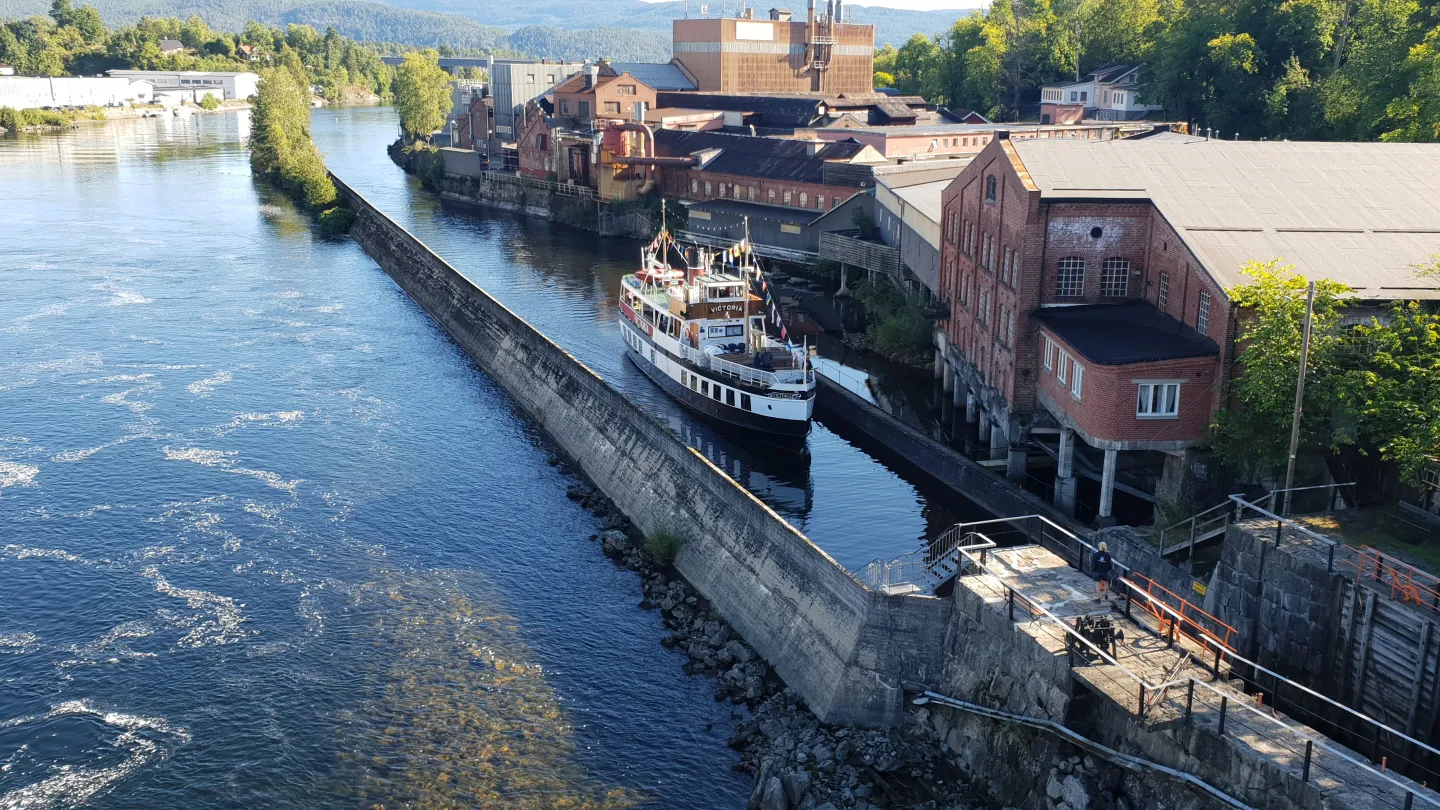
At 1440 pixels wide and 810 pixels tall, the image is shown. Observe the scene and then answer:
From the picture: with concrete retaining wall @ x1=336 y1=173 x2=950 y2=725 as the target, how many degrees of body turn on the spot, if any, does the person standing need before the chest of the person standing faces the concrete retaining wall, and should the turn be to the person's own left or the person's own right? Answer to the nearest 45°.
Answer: approximately 90° to the person's own left

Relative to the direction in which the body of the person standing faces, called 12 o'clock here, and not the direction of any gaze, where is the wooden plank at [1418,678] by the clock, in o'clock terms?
The wooden plank is roughly at 4 o'clock from the person standing.

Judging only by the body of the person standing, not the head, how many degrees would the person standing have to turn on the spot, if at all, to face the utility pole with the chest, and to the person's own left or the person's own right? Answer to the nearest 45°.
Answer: approximately 45° to the person's own right

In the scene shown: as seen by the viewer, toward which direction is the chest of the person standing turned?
away from the camera

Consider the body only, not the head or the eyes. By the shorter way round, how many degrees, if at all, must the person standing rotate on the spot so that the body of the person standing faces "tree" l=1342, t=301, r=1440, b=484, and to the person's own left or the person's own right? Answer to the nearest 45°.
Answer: approximately 45° to the person's own right

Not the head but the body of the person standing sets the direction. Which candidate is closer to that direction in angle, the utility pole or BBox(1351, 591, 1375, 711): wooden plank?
the utility pole

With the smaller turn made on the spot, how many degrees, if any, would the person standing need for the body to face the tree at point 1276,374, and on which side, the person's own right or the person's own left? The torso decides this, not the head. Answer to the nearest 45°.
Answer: approximately 45° to the person's own right
